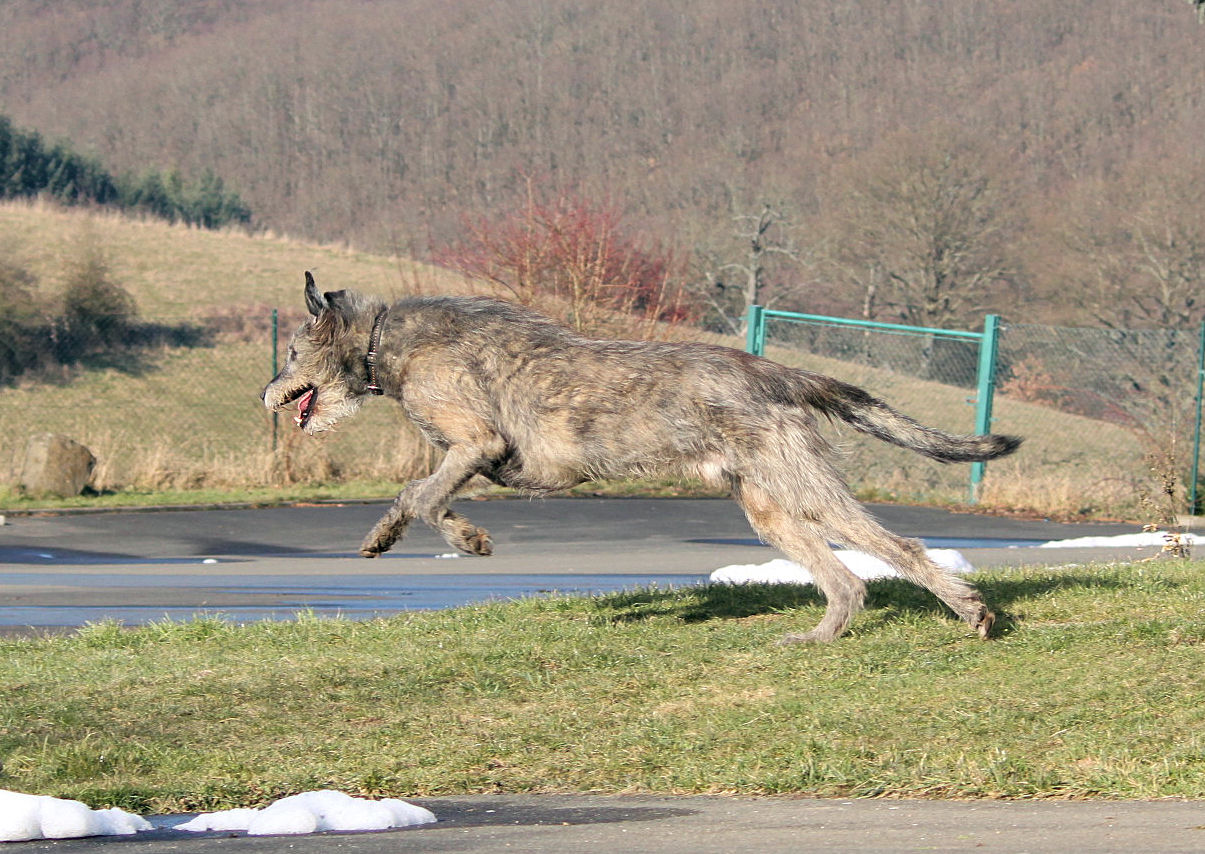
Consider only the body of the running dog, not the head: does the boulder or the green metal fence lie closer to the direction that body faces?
the boulder

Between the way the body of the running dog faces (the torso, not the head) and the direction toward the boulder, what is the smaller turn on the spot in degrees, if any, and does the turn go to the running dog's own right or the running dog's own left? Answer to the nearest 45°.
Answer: approximately 45° to the running dog's own right

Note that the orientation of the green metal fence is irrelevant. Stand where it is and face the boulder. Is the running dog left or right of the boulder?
left

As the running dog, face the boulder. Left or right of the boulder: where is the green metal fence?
right

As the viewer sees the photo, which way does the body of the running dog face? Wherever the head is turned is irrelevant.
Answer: to the viewer's left

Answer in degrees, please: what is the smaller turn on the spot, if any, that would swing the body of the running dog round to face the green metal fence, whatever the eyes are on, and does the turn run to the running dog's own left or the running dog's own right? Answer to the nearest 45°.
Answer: approximately 90° to the running dog's own right
